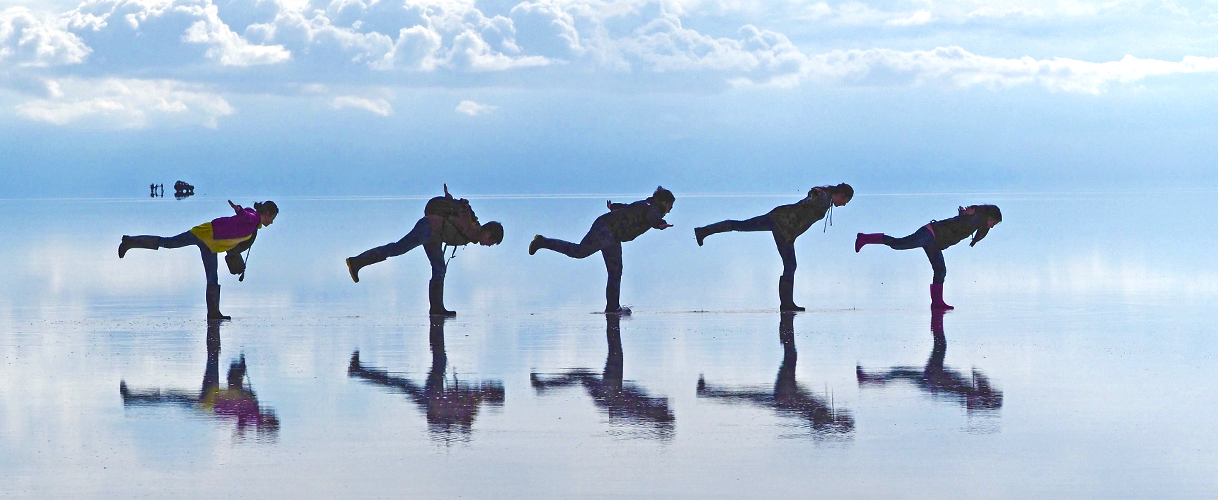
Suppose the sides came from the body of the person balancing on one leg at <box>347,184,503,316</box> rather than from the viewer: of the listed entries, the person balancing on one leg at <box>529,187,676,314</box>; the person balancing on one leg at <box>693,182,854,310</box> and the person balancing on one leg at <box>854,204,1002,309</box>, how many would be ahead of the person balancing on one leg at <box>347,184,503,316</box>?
3

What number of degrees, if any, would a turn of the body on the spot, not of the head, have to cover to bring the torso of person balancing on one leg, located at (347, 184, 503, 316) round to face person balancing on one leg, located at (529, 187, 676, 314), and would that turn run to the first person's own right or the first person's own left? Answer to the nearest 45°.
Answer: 0° — they already face them

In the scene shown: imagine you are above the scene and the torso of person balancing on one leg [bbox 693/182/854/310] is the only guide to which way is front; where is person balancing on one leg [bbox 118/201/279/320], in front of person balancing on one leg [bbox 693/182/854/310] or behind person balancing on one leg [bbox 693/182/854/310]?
behind

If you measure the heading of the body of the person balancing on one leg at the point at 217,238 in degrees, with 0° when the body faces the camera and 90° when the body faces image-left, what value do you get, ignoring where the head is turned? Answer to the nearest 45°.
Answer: approximately 270°

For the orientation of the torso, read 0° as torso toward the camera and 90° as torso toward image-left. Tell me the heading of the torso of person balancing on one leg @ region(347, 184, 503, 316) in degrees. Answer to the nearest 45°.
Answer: approximately 270°

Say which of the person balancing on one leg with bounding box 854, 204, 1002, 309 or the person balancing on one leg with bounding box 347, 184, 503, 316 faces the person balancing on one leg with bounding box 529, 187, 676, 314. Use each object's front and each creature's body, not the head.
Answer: the person balancing on one leg with bounding box 347, 184, 503, 316

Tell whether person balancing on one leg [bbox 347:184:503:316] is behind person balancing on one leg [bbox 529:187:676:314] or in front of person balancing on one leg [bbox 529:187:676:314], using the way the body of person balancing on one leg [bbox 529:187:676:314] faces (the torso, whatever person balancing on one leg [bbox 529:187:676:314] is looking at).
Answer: behind

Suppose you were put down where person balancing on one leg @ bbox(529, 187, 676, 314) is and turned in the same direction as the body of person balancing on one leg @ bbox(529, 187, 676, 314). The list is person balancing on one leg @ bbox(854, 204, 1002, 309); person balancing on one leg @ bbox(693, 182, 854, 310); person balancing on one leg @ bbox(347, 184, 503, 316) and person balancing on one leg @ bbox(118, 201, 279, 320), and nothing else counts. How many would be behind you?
2

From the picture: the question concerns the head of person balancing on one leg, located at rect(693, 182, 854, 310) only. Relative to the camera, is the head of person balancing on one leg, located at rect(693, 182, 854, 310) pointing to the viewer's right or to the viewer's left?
to the viewer's right

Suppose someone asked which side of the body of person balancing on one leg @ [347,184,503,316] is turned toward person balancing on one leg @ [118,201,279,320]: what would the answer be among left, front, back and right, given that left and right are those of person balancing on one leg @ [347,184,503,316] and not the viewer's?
back

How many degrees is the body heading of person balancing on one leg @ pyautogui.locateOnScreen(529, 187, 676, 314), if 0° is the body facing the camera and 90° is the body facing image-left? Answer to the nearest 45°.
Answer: approximately 270°

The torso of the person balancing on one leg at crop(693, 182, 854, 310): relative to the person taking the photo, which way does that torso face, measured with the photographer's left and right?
facing to the right of the viewer

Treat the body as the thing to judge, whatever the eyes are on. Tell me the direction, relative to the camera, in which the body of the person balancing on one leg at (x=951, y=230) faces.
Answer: to the viewer's right
